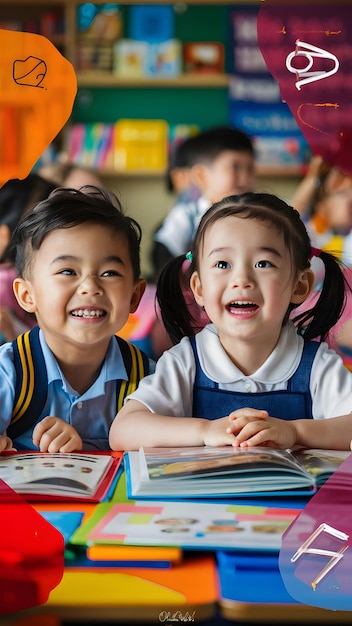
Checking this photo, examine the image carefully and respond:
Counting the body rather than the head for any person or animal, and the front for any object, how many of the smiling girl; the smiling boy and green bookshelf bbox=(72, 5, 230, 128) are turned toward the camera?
3

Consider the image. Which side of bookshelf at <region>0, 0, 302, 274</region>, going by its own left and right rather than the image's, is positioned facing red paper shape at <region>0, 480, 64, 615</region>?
front

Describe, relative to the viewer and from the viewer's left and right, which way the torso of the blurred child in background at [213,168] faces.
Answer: facing the viewer and to the right of the viewer

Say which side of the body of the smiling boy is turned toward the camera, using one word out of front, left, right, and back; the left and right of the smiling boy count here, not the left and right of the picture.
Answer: front

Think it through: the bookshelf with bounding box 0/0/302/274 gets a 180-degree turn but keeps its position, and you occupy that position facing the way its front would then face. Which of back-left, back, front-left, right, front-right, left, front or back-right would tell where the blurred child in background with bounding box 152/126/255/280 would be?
back

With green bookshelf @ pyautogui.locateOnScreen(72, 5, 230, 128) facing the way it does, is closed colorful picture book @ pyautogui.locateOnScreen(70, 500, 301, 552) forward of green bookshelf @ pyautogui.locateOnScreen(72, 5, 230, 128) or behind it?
forward

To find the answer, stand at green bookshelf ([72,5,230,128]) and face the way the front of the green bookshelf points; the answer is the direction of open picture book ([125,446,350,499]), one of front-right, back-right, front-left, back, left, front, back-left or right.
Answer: front

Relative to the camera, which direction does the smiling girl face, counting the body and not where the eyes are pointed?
toward the camera

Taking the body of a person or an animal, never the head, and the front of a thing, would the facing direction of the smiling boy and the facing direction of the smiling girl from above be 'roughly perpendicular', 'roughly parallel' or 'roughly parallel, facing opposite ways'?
roughly parallel

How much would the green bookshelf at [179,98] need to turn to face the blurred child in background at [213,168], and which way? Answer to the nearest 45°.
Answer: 0° — it already faces them

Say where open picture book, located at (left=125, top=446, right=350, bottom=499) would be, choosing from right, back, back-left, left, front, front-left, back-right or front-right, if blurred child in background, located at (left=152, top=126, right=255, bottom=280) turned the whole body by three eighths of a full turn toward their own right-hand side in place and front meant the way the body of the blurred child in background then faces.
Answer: left

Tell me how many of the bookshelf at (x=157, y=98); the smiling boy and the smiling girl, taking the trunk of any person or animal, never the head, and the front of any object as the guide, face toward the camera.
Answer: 3

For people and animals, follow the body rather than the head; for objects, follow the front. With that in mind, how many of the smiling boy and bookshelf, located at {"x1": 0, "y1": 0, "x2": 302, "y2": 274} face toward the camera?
2

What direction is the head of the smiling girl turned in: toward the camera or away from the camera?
toward the camera
